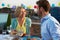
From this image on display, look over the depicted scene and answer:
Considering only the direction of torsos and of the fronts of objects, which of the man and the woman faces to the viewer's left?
the man

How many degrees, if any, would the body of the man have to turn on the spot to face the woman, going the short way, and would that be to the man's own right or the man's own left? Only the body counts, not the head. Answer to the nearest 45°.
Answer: approximately 45° to the man's own right

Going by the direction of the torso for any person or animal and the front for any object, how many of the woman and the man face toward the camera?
1

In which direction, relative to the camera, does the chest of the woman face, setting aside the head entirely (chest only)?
toward the camera

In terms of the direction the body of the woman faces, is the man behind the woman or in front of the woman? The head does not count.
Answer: in front

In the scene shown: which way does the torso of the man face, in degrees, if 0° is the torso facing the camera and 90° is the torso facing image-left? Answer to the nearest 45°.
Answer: approximately 90°
